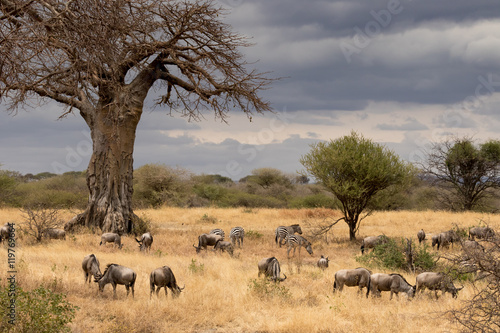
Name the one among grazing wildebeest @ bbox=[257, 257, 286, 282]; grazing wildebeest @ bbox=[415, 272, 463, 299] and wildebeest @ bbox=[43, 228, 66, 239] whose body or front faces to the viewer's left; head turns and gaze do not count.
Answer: the wildebeest

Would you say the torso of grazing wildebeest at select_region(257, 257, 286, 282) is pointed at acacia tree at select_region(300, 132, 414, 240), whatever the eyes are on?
no

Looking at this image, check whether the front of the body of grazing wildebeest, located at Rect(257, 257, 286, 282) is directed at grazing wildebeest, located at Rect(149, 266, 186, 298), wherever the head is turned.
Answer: no

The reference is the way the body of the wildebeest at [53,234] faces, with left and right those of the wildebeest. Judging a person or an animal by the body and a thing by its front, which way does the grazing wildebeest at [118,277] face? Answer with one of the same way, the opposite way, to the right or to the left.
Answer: the same way

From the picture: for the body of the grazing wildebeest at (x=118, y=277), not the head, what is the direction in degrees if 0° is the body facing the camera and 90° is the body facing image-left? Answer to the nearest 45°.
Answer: approximately 90°

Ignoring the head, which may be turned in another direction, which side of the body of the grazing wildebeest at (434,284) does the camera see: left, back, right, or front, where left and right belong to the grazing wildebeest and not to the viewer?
right

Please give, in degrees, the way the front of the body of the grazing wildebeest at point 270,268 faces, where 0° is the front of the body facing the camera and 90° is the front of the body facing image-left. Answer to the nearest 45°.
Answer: approximately 315°

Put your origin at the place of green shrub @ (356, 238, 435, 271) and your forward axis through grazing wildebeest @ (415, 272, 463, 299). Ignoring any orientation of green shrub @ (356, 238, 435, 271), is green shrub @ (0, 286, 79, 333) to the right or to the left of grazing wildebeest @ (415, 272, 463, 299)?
right

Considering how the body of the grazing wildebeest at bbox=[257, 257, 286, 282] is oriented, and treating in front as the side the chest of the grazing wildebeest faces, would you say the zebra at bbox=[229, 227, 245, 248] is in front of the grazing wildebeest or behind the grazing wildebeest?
behind

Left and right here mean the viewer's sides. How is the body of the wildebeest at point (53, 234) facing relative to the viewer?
facing to the left of the viewer
